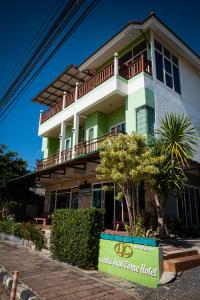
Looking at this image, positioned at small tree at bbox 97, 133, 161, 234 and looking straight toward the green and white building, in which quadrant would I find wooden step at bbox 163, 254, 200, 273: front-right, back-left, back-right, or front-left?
back-right

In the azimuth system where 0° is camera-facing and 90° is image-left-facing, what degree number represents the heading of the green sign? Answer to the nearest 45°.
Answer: approximately 45°

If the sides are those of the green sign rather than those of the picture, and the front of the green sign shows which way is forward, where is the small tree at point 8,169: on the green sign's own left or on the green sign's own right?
on the green sign's own right

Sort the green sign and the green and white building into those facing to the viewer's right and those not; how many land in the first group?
0

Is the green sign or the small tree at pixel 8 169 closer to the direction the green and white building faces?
the green sign

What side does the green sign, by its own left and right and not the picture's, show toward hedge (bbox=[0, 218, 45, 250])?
right

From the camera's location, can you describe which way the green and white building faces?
facing the viewer and to the left of the viewer

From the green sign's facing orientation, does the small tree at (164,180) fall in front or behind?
behind

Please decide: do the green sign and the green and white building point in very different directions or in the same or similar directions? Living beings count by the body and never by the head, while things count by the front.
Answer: same or similar directions

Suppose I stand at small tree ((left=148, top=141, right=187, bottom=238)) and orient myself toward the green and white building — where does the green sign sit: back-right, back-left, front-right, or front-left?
back-left

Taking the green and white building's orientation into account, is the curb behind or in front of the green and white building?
in front
